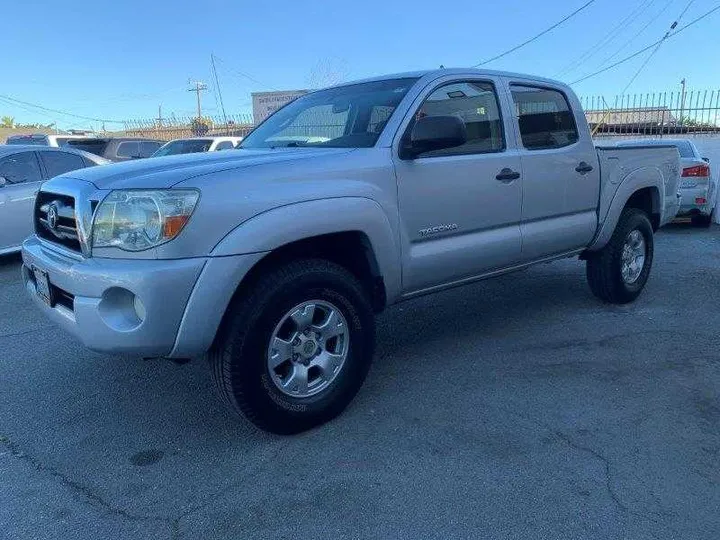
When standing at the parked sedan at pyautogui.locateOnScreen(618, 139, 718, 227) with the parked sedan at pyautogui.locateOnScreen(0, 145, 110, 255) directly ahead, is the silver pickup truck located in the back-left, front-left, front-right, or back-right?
front-left

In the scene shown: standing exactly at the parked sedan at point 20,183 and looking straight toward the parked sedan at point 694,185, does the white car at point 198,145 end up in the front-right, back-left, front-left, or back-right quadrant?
front-left

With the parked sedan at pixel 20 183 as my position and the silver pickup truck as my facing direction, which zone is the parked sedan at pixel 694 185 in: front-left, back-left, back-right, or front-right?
front-left

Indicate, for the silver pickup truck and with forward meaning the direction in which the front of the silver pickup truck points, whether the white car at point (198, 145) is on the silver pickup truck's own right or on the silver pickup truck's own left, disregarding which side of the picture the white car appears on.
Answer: on the silver pickup truck's own right

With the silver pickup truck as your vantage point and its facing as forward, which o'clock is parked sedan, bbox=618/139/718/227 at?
The parked sedan is roughly at 6 o'clock from the silver pickup truck.

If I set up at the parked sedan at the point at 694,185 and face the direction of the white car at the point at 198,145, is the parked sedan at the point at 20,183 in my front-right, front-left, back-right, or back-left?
front-left

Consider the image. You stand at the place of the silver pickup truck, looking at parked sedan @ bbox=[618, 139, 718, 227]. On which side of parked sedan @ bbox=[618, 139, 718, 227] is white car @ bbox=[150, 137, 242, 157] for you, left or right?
left

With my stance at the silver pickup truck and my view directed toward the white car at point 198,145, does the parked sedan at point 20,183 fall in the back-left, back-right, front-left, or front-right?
front-left

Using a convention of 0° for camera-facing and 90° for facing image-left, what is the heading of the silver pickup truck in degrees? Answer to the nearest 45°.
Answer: approximately 45°

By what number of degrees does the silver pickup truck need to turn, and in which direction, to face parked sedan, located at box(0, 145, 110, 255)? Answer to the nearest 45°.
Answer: approximately 90° to its right

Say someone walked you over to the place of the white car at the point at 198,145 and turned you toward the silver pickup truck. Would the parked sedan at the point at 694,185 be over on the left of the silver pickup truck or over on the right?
left
